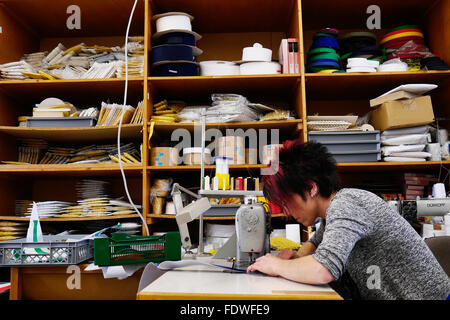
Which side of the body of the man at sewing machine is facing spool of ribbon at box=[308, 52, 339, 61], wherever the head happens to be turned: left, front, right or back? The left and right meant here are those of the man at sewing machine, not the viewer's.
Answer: right

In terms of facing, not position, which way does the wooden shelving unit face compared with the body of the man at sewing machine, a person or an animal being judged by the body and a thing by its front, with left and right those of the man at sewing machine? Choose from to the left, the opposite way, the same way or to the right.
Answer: to the left

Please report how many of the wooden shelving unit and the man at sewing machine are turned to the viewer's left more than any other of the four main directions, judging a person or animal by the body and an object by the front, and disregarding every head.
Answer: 1

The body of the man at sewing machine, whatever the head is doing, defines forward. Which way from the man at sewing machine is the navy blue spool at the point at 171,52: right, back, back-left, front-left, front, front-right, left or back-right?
front-right

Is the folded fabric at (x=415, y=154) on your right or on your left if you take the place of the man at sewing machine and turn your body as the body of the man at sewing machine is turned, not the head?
on your right

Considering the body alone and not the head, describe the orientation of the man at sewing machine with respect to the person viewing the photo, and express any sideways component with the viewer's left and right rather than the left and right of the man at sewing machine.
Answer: facing to the left of the viewer

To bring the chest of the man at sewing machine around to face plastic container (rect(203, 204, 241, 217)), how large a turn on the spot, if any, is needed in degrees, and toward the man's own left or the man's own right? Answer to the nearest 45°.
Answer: approximately 45° to the man's own right

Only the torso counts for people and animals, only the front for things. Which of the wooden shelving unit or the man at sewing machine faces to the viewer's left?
the man at sewing machine

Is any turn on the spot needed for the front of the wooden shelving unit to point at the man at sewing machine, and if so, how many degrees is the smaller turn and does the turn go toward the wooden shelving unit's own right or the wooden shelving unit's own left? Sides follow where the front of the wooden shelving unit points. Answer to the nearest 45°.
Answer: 0° — it already faces them

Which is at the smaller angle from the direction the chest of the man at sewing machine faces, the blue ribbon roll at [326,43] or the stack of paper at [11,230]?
the stack of paper

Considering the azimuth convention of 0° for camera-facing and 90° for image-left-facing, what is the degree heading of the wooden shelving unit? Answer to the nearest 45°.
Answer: approximately 0°

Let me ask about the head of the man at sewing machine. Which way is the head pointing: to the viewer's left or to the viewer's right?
to the viewer's left

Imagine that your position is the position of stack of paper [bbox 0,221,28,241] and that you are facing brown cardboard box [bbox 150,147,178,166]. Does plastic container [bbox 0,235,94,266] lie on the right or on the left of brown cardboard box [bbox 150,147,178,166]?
right

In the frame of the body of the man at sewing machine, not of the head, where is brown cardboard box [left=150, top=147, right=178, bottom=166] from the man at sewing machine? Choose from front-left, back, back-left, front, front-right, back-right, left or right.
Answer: front-right
